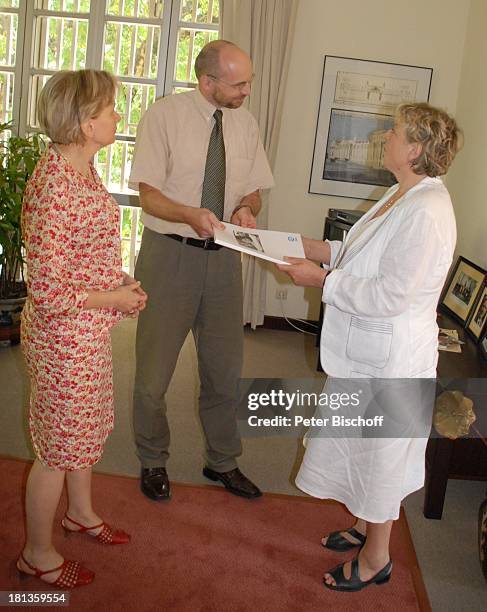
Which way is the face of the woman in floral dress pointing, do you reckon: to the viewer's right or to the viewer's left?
to the viewer's right

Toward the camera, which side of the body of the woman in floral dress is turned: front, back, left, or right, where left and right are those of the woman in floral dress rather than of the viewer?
right

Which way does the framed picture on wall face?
toward the camera

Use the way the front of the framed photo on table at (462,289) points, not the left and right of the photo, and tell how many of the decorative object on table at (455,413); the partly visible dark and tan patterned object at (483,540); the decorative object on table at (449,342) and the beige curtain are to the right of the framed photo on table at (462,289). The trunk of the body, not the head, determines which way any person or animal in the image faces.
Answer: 1

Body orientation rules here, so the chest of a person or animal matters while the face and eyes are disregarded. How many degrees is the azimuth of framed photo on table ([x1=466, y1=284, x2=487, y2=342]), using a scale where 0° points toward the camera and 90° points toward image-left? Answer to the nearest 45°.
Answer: approximately 45°

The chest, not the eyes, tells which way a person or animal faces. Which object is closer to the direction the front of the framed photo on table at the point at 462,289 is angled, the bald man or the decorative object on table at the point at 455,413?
the bald man

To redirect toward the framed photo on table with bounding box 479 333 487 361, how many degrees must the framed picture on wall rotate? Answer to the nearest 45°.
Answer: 0° — it already faces it

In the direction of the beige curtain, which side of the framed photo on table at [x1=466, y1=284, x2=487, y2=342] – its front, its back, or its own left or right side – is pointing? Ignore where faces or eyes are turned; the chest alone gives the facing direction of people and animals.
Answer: right

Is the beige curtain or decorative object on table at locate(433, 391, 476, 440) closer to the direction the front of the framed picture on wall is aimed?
the decorative object on table

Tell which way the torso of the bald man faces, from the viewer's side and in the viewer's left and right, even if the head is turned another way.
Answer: facing the viewer and to the right of the viewer

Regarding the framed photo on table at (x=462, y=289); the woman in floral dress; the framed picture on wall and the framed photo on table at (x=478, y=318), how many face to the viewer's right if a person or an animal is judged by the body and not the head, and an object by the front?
1

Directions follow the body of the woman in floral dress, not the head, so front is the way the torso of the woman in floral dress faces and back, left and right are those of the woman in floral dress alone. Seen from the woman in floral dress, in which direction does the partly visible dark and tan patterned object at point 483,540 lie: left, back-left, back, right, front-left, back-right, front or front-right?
front

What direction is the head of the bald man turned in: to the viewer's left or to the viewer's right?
to the viewer's right

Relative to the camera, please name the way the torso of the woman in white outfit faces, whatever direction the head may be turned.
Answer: to the viewer's left

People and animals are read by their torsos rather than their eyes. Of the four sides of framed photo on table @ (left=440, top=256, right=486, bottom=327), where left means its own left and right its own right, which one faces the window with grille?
right
